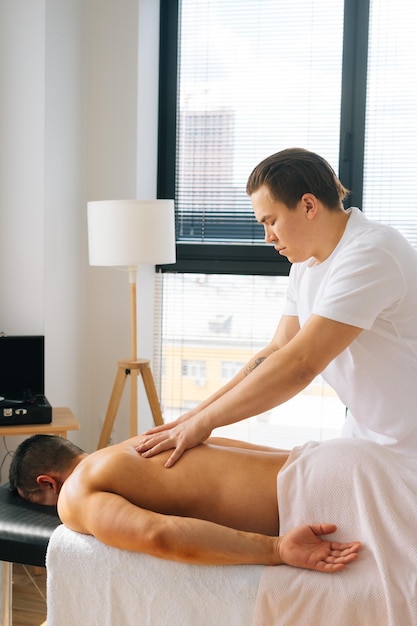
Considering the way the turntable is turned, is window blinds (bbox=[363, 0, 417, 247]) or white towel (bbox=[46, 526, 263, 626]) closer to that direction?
the white towel

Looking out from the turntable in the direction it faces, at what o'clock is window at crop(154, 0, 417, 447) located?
The window is roughly at 8 o'clock from the turntable.

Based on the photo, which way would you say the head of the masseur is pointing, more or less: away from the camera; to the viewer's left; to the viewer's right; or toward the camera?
to the viewer's left

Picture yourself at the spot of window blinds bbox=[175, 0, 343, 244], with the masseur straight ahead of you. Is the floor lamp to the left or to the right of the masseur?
right

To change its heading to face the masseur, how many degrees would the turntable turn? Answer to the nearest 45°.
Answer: approximately 45° to its left

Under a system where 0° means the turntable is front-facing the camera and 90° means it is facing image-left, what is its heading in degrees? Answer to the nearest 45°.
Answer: approximately 0°
